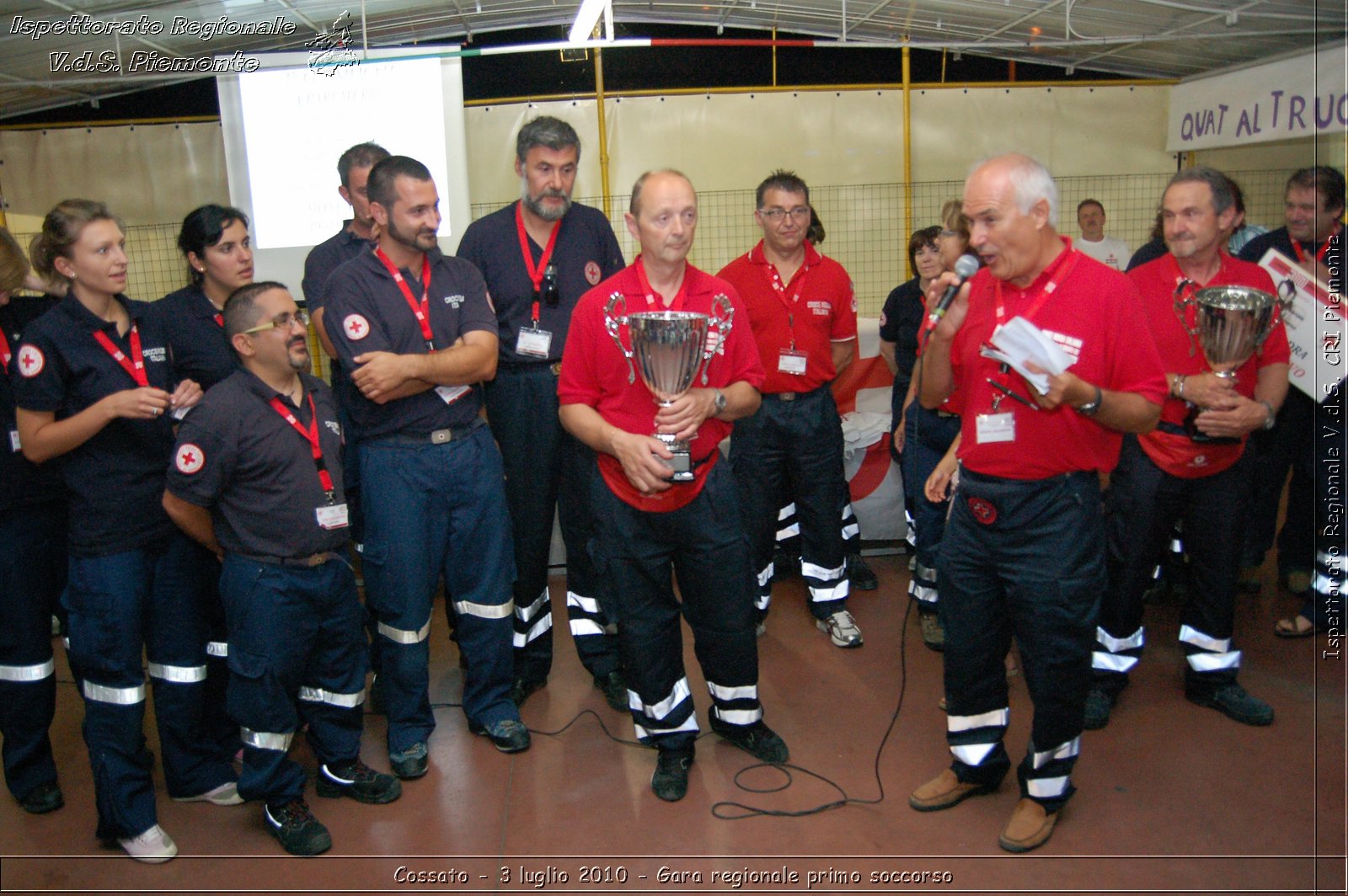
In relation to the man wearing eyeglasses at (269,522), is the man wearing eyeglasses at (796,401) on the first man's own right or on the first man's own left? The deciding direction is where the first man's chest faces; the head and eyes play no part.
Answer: on the first man's own left

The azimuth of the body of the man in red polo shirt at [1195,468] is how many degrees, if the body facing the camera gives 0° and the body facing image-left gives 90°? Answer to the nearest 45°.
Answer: approximately 0°

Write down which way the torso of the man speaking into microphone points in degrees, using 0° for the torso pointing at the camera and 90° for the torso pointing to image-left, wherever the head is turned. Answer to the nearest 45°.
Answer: approximately 45°

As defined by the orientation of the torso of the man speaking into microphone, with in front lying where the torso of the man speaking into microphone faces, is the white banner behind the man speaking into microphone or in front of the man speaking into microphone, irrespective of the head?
behind

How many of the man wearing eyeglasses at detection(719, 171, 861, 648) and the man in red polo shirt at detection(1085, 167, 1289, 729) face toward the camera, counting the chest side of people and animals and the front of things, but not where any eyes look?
2

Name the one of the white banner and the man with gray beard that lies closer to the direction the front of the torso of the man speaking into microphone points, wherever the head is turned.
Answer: the man with gray beard

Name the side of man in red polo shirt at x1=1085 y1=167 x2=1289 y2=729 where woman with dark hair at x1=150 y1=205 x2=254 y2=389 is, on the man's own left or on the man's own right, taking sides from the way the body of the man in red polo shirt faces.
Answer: on the man's own right

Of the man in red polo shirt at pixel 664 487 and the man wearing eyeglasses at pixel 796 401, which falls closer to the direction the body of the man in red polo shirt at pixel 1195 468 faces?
the man in red polo shirt

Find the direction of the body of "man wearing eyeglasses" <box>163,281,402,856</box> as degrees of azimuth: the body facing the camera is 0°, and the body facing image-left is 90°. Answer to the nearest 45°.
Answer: approximately 315°
